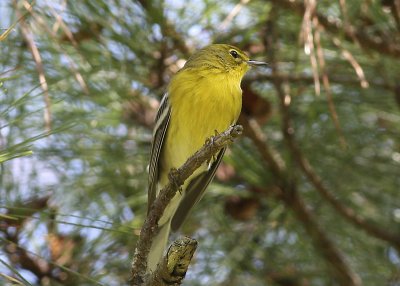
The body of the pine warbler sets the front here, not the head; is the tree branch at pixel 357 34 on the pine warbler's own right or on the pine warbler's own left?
on the pine warbler's own left

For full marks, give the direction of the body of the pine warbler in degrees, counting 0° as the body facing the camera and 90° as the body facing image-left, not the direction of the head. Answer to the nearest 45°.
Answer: approximately 315°
